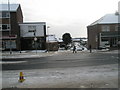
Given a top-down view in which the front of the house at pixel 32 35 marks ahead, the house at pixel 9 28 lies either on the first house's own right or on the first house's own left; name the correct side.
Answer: on the first house's own right

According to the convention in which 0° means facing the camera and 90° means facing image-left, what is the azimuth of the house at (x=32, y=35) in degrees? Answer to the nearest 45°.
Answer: approximately 0°
